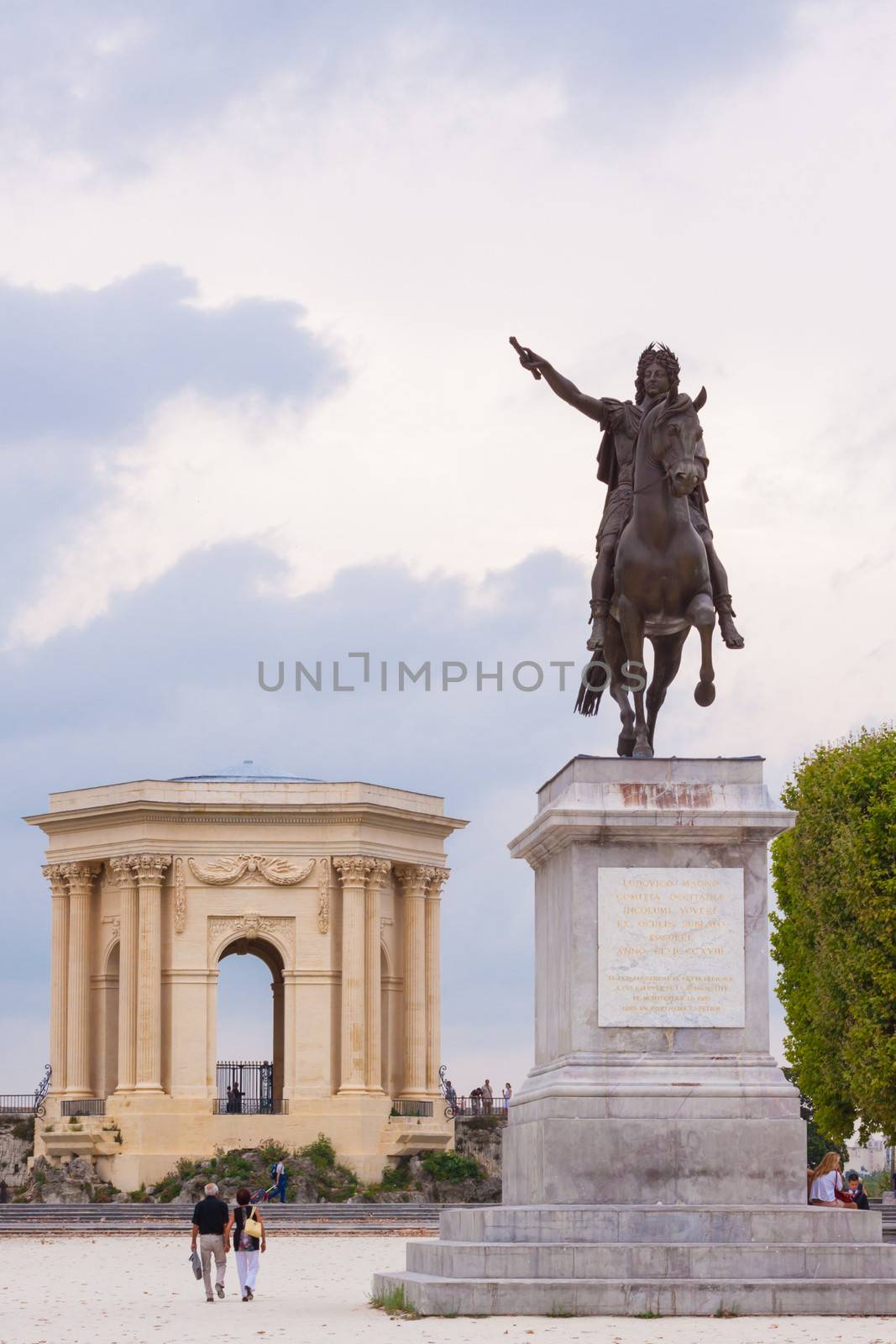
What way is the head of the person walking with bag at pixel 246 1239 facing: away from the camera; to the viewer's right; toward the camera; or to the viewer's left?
away from the camera

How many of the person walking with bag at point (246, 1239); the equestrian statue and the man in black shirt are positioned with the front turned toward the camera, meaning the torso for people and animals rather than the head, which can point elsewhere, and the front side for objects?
1

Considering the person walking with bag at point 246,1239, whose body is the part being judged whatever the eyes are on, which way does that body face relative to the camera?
away from the camera

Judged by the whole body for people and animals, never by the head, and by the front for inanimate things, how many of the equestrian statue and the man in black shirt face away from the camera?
1

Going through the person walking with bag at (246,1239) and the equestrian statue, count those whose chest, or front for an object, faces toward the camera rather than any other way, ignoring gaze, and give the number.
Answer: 1

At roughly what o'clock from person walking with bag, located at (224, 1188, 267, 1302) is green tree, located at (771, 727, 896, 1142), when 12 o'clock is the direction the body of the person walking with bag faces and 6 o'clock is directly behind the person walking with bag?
The green tree is roughly at 1 o'clock from the person walking with bag.
